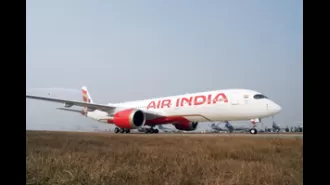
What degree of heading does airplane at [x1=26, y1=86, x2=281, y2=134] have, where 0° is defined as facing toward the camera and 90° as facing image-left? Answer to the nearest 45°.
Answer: approximately 315°
